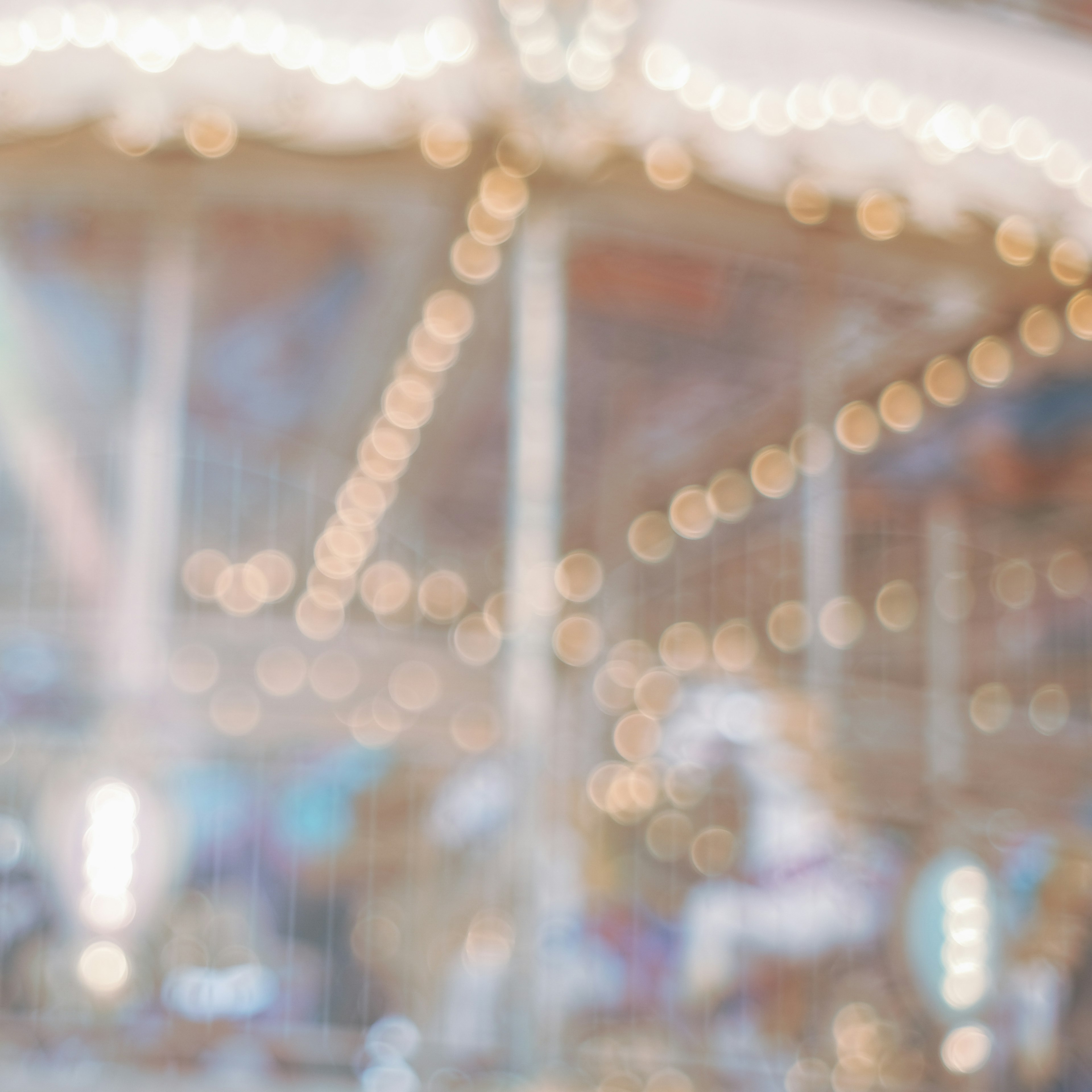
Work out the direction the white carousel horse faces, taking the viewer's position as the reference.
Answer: facing to the left of the viewer
